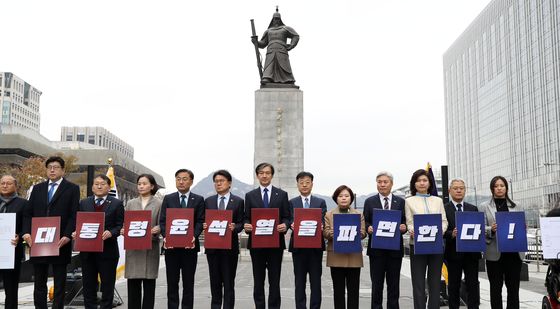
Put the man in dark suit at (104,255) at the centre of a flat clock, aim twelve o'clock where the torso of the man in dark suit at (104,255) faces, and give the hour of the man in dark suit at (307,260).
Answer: the man in dark suit at (307,260) is roughly at 8 o'clock from the man in dark suit at (104,255).

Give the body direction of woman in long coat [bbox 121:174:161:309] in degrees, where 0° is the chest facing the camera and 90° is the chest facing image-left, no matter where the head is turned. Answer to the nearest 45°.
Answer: approximately 45°

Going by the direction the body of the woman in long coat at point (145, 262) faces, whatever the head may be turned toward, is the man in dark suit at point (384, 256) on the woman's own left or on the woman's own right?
on the woman's own left

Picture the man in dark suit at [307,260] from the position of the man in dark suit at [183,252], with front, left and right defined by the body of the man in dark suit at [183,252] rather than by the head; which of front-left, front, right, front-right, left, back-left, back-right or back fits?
left

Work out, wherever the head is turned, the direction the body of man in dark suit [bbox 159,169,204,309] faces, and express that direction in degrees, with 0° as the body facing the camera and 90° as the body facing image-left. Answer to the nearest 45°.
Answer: approximately 0°

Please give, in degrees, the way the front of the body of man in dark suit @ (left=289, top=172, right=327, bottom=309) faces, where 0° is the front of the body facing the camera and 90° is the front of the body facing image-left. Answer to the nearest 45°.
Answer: approximately 0°

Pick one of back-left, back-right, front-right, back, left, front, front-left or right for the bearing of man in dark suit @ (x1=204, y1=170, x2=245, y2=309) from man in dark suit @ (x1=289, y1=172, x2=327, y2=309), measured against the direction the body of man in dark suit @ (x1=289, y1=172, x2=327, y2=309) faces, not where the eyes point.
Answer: right

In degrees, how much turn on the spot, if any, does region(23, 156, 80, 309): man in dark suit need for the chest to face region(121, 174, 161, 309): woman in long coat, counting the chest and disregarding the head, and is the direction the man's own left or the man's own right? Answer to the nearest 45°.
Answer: approximately 45° to the man's own left

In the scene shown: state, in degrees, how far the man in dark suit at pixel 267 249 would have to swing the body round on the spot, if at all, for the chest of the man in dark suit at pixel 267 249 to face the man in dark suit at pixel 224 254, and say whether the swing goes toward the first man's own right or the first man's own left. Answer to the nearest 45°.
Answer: approximately 90° to the first man's own right

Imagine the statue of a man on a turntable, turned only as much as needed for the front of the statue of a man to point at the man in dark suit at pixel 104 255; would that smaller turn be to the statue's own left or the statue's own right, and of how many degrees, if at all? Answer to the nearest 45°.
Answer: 0° — it already faces them
